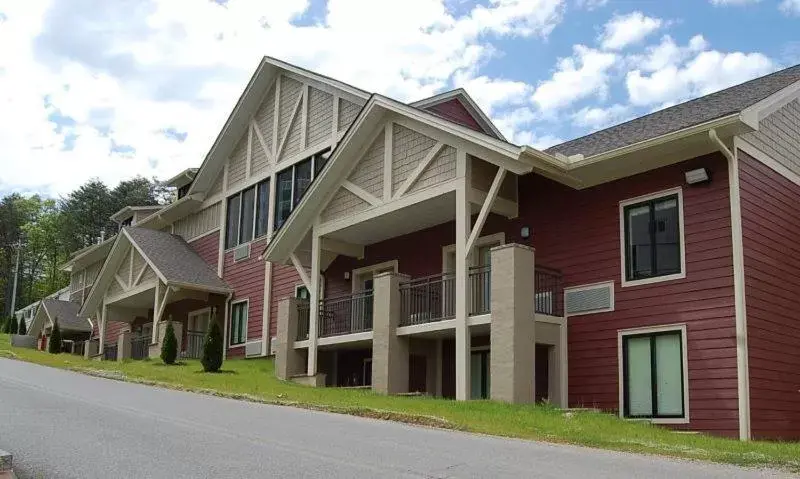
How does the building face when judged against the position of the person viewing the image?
facing the viewer and to the left of the viewer

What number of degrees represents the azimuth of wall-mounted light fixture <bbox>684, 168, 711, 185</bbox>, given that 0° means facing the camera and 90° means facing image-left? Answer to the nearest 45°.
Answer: approximately 45°

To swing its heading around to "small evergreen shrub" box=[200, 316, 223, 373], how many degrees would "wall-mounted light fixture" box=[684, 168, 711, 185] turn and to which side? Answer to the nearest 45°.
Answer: approximately 45° to its right

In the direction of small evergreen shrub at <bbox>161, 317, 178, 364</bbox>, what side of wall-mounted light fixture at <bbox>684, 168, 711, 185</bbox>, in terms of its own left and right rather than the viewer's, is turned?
right

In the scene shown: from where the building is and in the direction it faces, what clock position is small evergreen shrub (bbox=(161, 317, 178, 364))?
The small evergreen shrub is roughly at 3 o'clock from the building.
